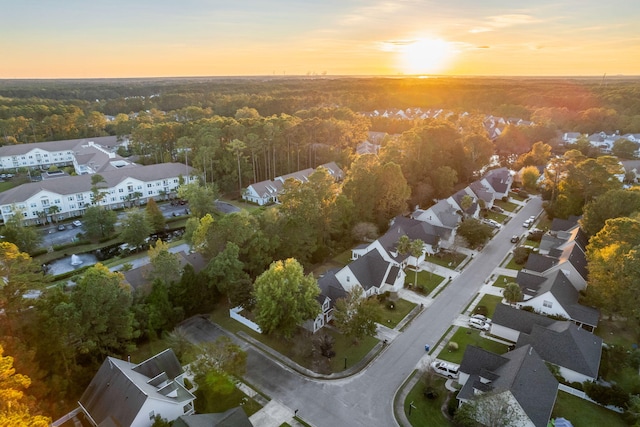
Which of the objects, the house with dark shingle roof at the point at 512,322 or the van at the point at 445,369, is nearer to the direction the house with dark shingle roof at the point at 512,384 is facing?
the van

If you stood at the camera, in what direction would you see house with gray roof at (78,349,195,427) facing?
facing away from the viewer and to the right of the viewer

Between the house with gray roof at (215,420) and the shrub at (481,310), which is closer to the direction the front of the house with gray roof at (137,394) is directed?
the shrub

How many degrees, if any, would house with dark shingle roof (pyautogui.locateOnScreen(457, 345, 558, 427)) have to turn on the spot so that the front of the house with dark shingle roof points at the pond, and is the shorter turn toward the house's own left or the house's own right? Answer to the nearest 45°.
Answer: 0° — it already faces it

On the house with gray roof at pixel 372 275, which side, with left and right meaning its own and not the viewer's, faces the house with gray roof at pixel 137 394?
right

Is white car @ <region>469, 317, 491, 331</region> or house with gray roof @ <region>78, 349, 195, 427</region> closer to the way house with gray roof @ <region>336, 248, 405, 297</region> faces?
the white car

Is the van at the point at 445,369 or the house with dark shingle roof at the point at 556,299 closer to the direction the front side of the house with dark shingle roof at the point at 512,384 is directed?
the van

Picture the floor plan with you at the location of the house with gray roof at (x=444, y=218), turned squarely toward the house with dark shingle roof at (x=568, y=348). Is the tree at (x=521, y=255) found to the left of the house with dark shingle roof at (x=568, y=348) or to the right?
left

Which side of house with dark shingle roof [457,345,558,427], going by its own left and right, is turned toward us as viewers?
left

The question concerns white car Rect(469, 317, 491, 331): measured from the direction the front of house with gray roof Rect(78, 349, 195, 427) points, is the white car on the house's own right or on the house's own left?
on the house's own right

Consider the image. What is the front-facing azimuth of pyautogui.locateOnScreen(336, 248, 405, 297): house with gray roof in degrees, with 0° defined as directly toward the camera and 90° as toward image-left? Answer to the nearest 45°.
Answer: approximately 315°
